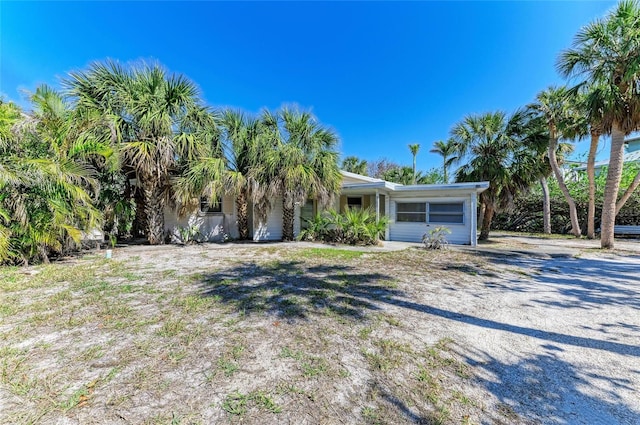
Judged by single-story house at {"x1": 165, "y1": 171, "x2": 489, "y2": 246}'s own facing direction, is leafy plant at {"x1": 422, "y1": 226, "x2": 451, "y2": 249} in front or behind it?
in front

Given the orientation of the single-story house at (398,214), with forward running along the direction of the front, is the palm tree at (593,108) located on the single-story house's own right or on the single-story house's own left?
on the single-story house's own left

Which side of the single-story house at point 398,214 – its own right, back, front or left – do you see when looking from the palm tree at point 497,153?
left

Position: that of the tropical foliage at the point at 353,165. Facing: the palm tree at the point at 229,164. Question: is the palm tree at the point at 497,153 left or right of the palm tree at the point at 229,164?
left

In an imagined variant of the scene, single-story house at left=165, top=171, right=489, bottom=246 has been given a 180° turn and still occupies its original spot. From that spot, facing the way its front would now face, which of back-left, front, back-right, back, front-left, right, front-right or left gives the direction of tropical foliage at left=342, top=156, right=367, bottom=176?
front

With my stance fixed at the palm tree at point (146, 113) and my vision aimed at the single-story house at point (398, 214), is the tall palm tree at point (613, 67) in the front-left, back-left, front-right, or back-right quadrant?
front-right

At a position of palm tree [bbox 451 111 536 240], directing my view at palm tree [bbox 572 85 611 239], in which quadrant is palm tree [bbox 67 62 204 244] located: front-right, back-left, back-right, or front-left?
back-right

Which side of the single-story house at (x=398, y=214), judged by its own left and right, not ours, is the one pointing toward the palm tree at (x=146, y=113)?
right

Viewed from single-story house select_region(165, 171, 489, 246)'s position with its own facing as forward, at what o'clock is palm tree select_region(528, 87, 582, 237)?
The palm tree is roughly at 9 o'clock from the single-story house.

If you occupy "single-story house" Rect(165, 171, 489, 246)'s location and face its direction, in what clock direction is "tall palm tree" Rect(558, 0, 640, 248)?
The tall palm tree is roughly at 10 o'clock from the single-story house.

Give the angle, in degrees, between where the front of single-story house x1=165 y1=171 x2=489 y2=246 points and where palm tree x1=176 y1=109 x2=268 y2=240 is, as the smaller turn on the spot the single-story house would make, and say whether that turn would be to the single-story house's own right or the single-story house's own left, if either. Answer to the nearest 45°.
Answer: approximately 90° to the single-story house's own right

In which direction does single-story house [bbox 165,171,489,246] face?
toward the camera

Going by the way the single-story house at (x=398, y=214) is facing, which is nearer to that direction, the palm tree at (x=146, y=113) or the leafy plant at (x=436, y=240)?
the leafy plant

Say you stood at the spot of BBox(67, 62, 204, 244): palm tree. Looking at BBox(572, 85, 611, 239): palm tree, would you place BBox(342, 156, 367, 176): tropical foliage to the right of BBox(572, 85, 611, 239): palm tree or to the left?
left

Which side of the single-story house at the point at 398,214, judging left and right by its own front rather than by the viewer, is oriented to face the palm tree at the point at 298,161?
right
